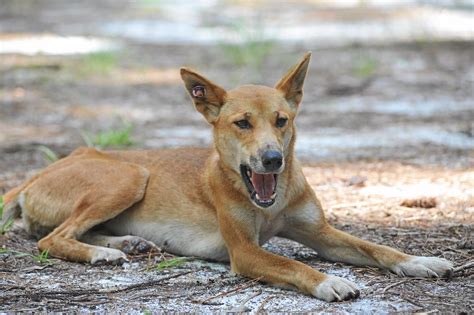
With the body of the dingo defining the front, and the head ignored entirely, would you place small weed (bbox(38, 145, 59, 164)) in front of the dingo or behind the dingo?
behind

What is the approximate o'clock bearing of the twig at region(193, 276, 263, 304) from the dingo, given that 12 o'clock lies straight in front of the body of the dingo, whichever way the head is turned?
The twig is roughly at 1 o'clock from the dingo.

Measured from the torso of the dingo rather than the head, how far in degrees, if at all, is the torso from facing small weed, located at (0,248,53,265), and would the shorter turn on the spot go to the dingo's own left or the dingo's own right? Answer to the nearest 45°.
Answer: approximately 135° to the dingo's own right

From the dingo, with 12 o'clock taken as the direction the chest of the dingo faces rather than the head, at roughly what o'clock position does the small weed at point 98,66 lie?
The small weed is roughly at 7 o'clock from the dingo.

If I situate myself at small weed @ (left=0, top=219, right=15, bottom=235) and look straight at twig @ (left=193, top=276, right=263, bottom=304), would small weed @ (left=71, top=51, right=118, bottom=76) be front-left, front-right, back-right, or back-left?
back-left

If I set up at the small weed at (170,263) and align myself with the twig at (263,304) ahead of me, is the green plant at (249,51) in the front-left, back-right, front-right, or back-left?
back-left

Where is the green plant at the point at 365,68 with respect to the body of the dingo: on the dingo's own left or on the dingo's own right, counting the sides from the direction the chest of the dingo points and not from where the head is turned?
on the dingo's own left

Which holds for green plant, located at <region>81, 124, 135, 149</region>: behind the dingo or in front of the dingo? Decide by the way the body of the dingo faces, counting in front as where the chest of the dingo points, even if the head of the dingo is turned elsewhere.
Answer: behind

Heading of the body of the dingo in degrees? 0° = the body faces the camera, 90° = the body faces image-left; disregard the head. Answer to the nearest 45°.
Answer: approximately 315°

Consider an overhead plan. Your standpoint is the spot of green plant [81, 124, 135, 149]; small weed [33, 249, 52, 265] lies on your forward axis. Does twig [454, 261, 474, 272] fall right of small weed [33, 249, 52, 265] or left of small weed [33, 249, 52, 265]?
left
